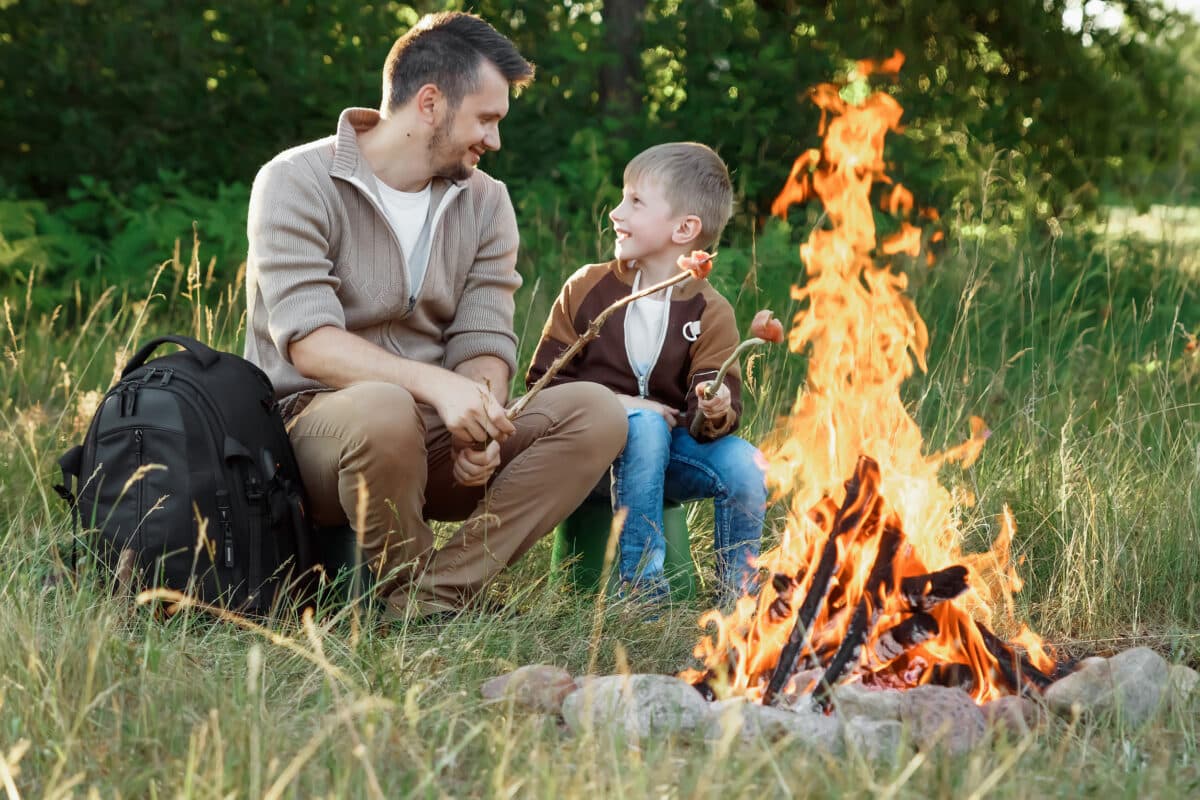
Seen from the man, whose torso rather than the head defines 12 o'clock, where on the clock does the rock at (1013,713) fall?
The rock is roughly at 12 o'clock from the man.

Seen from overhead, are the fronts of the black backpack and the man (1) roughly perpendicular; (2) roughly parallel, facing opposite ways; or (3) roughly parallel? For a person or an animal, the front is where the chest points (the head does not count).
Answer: roughly perpendicular

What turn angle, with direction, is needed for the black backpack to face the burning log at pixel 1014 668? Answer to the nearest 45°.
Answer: approximately 90° to its left

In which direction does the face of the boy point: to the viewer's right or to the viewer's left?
to the viewer's left

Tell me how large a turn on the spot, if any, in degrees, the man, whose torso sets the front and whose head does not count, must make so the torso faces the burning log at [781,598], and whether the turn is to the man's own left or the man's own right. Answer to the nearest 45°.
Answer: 0° — they already face it

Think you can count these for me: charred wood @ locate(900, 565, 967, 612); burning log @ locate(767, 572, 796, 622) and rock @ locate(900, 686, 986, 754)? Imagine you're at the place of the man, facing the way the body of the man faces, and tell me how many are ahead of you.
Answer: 3

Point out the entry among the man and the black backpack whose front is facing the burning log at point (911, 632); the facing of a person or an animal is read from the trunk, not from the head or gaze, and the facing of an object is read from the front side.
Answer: the man
